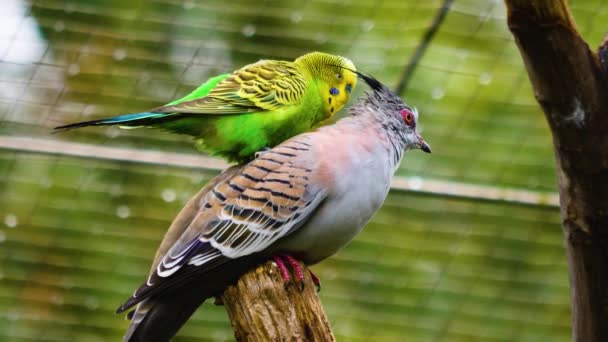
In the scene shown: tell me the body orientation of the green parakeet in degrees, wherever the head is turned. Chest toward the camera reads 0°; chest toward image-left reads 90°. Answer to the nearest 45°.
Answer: approximately 270°

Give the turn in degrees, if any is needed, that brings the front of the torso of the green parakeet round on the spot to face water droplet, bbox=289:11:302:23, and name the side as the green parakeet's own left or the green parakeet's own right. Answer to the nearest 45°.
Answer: approximately 90° to the green parakeet's own left

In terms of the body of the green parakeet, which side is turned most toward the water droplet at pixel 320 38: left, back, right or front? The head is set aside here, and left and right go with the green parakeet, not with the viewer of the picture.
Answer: left

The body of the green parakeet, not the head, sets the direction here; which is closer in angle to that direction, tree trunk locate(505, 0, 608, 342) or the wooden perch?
the tree trunk

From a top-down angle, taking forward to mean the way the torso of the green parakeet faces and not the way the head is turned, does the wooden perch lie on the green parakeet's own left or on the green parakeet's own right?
on the green parakeet's own right

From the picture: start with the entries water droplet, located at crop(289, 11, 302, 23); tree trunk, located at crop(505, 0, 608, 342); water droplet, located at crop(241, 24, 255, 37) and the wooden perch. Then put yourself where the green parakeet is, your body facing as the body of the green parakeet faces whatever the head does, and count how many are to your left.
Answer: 2

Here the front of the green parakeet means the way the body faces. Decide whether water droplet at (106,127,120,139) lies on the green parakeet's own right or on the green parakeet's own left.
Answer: on the green parakeet's own left
